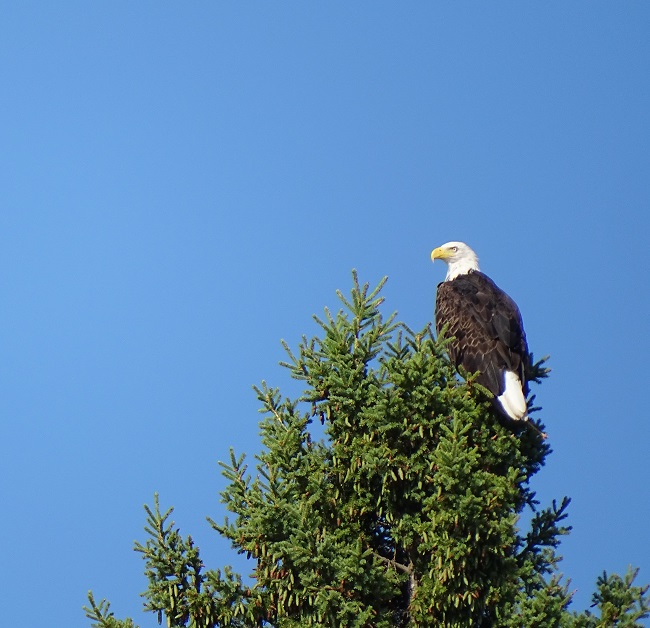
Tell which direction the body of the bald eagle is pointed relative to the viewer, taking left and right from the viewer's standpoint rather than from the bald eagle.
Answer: facing away from the viewer and to the left of the viewer
